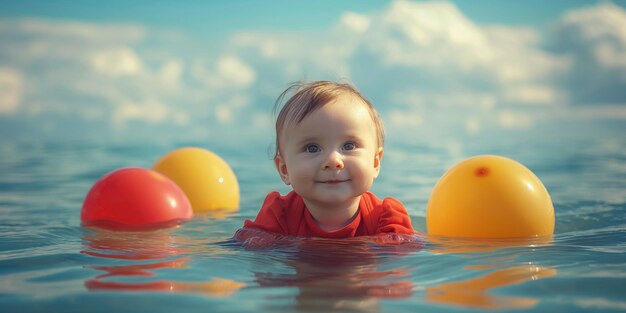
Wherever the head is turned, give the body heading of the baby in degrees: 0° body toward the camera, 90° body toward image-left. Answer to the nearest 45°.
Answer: approximately 0°

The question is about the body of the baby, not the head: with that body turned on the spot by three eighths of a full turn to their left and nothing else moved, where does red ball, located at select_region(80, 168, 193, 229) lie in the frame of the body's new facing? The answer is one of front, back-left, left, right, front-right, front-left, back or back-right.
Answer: left

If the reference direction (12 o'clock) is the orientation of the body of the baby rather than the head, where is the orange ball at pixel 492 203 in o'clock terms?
The orange ball is roughly at 8 o'clock from the baby.

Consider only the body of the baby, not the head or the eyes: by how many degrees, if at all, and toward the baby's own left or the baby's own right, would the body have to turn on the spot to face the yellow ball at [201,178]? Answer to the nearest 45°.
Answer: approximately 135° to the baby's own right
